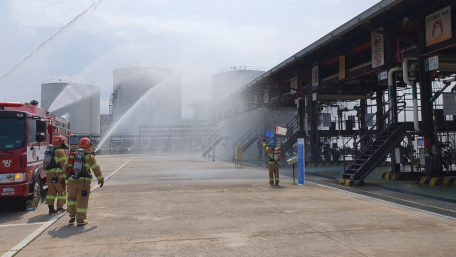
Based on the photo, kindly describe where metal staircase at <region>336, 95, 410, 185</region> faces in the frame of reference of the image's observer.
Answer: facing the viewer and to the left of the viewer

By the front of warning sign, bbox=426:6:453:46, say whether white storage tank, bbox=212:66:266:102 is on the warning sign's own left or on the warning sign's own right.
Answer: on the warning sign's own right

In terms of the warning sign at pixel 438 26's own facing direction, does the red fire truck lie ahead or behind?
ahead

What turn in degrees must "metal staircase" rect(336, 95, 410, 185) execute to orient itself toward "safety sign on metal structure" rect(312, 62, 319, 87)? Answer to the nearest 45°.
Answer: approximately 90° to its right

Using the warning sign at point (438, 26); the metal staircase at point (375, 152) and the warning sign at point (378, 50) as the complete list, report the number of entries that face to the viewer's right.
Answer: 0

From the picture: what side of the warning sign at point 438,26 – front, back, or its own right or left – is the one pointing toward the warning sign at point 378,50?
right

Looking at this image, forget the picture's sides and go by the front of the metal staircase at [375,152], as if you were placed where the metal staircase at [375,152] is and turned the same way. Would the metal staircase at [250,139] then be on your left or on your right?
on your right

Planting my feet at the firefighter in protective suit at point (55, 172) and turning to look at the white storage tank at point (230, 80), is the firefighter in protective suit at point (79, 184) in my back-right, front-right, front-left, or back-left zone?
back-right

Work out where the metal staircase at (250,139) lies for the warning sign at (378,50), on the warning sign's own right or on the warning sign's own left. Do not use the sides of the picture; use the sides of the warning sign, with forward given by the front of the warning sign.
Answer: on the warning sign's own right

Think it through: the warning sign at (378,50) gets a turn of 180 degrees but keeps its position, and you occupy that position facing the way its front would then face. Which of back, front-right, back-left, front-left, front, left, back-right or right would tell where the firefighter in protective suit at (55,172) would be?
back

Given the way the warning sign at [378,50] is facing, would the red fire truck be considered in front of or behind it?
in front

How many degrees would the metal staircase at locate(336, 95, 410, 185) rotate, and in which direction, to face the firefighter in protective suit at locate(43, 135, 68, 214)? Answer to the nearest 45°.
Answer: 0° — it already faces them

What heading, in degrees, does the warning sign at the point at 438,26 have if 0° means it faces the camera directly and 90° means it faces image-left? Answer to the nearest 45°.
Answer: approximately 45°
